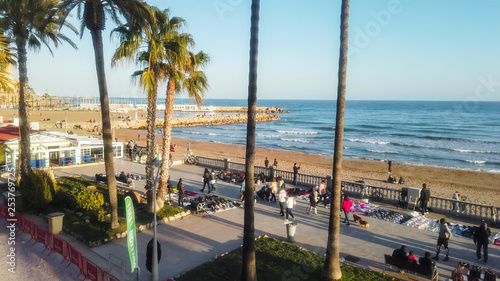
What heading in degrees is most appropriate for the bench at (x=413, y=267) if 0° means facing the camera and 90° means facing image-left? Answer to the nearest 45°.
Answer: approximately 225°

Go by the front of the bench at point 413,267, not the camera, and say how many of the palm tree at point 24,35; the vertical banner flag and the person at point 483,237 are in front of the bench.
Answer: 1

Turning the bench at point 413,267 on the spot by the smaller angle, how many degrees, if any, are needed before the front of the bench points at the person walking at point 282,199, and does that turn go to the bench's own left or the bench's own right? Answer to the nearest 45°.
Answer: approximately 90° to the bench's own left

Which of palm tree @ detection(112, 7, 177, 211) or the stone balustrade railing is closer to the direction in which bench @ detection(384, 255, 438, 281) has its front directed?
the stone balustrade railing

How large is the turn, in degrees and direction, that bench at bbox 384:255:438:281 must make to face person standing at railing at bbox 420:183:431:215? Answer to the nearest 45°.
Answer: approximately 45° to its left

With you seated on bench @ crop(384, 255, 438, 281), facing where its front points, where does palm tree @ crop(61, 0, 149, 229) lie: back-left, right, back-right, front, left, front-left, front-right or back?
back-left

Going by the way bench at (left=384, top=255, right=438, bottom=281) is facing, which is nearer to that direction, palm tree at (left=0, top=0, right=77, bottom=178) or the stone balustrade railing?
the stone balustrade railing

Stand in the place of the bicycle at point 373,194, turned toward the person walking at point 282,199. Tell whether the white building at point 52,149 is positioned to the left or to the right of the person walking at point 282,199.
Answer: right
